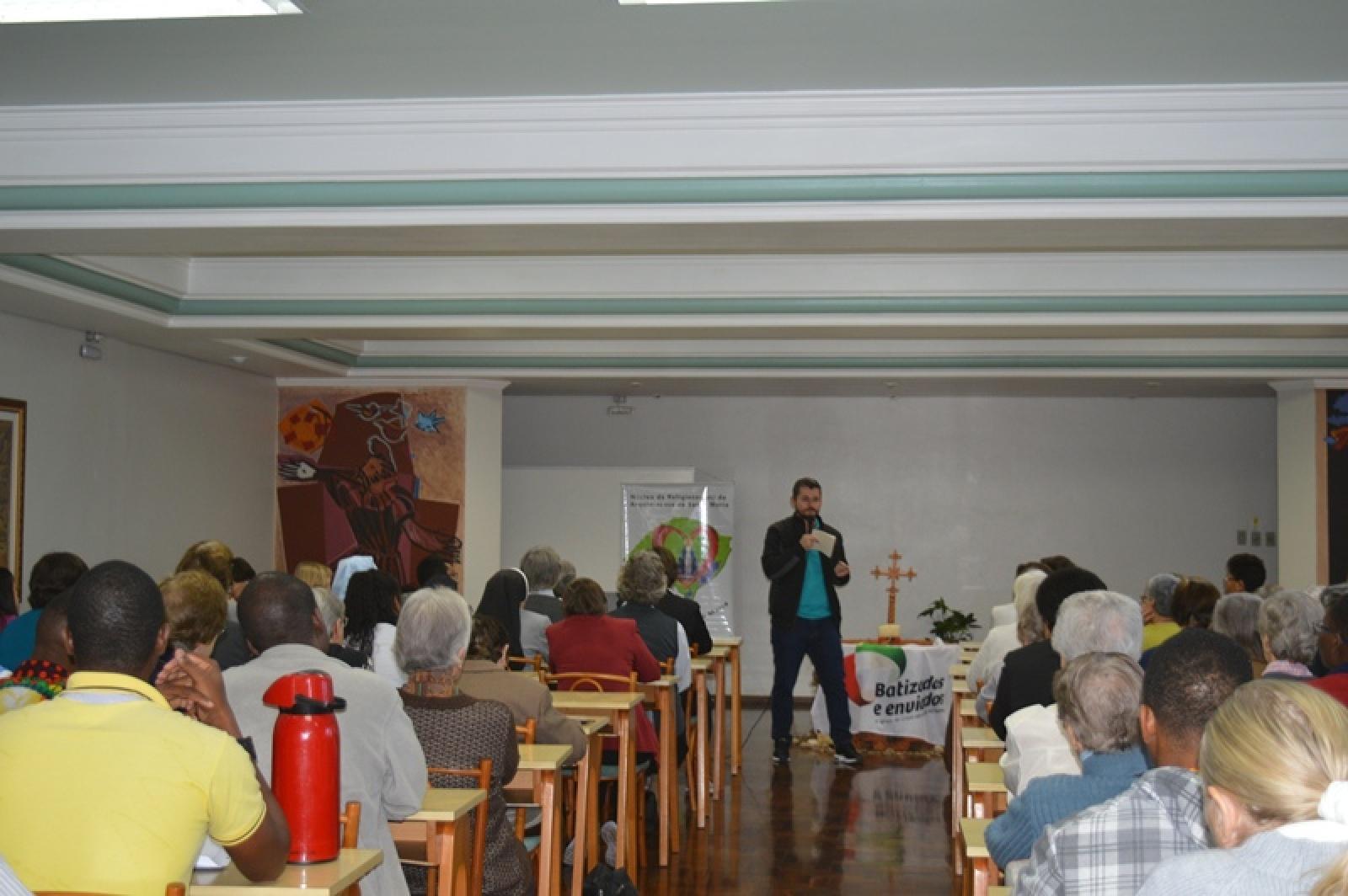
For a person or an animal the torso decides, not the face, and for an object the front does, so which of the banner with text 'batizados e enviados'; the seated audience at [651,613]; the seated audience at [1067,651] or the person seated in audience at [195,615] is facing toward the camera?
the banner with text 'batizados e enviados'

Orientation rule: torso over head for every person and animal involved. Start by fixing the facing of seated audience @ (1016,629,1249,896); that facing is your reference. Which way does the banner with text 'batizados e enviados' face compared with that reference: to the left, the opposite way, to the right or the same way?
the opposite way

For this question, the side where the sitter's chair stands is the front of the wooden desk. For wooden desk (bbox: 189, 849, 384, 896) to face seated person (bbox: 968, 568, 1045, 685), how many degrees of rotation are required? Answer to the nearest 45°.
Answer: approximately 135° to its left

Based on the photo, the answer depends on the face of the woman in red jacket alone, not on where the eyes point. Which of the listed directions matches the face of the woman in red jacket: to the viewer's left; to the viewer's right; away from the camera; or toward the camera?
away from the camera

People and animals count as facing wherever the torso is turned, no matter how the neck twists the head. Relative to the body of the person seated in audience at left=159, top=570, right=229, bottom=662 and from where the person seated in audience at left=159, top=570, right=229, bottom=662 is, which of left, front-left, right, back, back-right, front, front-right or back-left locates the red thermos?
back

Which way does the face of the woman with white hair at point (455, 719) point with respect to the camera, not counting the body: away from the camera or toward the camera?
away from the camera

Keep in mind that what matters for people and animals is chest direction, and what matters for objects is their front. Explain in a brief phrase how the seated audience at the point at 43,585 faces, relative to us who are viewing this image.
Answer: facing away from the viewer and to the right of the viewer

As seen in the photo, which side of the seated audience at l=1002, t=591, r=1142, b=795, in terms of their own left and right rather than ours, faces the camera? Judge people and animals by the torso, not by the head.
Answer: back

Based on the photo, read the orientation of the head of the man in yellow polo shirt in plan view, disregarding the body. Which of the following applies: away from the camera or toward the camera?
away from the camera

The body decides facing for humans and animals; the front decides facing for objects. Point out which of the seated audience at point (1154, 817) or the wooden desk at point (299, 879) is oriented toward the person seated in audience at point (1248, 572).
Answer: the seated audience at point (1154, 817)

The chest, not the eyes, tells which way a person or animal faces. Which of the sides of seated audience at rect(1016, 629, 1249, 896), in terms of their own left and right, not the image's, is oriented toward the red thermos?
left

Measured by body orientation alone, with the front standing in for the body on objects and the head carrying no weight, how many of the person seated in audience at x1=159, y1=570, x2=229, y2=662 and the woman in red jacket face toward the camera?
0

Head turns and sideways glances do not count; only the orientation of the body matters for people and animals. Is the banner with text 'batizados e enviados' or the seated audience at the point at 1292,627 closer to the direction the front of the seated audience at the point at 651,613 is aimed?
the banner with text 'batizados e enviados'

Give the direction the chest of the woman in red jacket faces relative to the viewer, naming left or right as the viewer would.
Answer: facing away from the viewer
